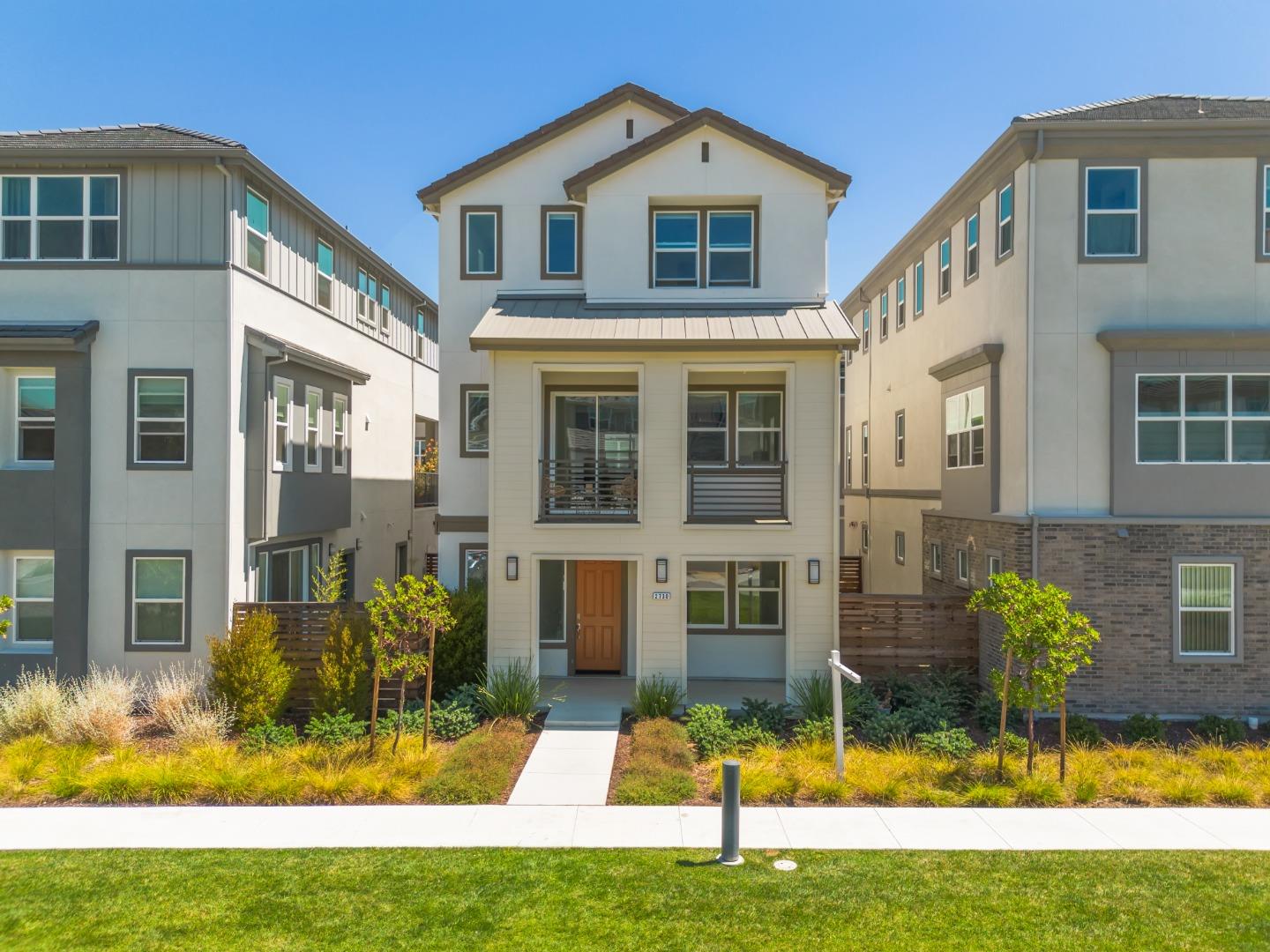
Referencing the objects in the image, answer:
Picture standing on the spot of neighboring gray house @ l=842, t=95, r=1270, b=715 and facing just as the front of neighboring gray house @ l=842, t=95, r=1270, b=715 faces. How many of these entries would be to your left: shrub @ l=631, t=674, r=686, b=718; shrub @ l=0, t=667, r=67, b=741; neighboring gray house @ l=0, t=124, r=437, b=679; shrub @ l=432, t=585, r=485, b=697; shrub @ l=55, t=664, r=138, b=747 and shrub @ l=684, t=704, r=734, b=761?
0

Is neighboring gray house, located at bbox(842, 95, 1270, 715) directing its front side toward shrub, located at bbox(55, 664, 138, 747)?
no

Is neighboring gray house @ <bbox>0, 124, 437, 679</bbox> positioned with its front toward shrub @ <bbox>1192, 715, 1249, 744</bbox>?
no

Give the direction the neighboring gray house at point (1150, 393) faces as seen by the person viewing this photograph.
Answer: facing the viewer

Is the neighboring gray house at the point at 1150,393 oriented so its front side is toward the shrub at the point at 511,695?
no

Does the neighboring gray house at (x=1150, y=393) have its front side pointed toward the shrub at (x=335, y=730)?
no

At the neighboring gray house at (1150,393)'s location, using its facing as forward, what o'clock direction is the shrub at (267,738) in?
The shrub is roughly at 2 o'clock from the neighboring gray house.

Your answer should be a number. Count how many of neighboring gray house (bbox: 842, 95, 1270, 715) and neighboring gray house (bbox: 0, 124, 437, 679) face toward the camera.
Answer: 2

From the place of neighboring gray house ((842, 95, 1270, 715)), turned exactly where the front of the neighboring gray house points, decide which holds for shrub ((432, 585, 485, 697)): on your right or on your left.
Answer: on your right

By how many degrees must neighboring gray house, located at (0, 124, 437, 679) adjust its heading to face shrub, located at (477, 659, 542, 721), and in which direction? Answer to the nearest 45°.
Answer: approximately 45° to its left
